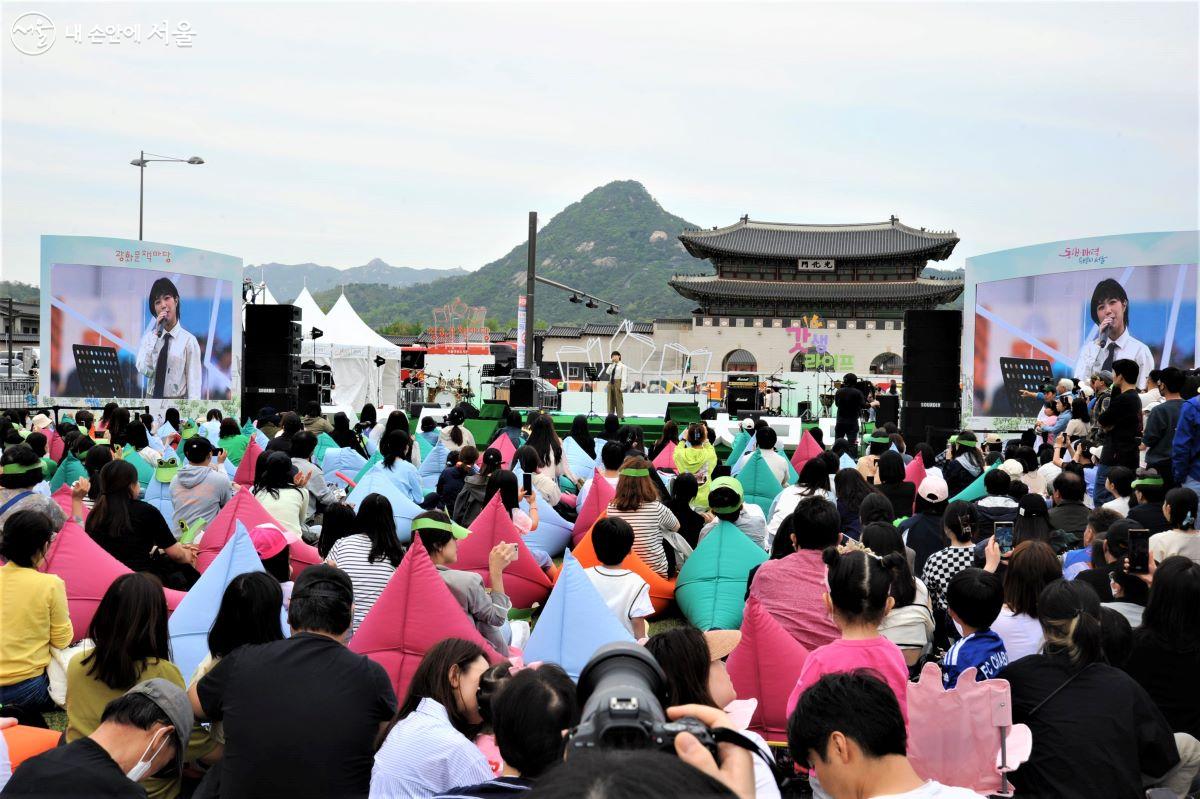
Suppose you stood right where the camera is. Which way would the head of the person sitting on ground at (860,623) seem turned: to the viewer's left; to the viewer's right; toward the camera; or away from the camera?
away from the camera

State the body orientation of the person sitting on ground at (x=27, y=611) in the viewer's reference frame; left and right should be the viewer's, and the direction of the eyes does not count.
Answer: facing away from the viewer and to the right of the viewer

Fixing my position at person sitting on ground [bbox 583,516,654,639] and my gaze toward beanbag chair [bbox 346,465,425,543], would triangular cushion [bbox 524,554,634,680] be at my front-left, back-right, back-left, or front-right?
back-left

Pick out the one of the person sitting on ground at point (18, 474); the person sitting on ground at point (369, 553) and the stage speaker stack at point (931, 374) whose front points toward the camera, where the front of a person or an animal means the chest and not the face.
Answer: the stage speaker stack

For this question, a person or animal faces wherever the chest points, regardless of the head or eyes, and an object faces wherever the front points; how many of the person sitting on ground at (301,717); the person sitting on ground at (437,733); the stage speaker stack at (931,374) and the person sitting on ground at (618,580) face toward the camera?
1

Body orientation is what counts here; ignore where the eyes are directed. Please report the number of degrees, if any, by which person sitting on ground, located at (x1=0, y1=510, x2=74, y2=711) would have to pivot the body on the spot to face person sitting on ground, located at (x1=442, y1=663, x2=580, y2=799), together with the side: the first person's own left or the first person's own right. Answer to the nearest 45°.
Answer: approximately 135° to the first person's own right

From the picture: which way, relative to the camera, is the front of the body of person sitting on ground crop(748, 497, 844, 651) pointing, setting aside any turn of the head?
away from the camera

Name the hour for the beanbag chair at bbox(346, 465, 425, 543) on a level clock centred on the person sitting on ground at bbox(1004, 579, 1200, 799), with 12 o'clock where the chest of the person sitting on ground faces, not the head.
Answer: The beanbag chair is roughly at 10 o'clock from the person sitting on ground.

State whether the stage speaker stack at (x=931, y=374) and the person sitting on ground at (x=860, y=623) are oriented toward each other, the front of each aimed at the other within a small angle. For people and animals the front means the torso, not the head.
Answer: yes

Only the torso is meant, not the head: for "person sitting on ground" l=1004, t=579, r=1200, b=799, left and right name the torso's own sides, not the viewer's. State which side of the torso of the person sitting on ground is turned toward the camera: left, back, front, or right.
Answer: back

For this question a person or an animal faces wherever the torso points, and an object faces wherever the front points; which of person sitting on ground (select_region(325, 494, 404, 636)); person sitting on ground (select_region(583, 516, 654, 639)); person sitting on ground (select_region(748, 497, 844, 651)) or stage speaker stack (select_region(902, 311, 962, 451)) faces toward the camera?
the stage speaker stack

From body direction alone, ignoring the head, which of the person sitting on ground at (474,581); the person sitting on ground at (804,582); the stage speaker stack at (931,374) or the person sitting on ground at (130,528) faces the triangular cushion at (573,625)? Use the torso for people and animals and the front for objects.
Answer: the stage speaker stack

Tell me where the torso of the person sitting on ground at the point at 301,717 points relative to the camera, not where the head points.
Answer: away from the camera

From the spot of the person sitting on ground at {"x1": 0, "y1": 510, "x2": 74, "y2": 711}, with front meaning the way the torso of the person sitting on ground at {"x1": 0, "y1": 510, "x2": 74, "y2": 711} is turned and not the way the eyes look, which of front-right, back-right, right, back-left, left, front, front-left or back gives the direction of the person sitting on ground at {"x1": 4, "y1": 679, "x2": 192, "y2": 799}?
back-right

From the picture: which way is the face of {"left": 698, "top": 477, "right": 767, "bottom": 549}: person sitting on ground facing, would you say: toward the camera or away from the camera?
away from the camera
